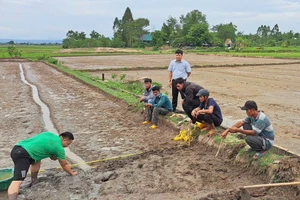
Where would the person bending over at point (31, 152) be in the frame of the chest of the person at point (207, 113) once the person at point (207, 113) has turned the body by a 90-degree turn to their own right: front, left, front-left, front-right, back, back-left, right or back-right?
left

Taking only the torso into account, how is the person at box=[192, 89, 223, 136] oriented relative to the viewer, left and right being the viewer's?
facing the viewer and to the left of the viewer

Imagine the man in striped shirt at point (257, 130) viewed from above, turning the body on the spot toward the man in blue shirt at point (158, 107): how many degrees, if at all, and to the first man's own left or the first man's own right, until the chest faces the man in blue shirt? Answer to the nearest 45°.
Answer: approximately 45° to the first man's own right

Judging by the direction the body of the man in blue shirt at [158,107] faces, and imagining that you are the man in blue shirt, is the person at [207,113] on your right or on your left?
on your left

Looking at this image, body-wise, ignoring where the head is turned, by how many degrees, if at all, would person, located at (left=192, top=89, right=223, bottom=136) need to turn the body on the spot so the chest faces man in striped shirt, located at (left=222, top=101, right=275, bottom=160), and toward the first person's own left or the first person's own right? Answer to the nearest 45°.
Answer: approximately 90° to the first person's own left

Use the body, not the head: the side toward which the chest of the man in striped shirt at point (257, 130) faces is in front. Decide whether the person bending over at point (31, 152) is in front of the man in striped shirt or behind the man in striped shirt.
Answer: in front

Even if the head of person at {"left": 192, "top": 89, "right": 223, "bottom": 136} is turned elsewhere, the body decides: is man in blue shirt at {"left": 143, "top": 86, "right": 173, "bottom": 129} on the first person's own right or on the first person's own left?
on the first person's own right

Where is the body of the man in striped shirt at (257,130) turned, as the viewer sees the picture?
to the viewer's left

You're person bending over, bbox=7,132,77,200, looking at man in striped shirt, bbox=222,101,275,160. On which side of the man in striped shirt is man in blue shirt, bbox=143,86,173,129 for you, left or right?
left

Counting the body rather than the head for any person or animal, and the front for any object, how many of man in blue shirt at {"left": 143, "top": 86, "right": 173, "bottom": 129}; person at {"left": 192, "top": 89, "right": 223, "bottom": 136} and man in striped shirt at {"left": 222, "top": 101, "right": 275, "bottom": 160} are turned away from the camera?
0
